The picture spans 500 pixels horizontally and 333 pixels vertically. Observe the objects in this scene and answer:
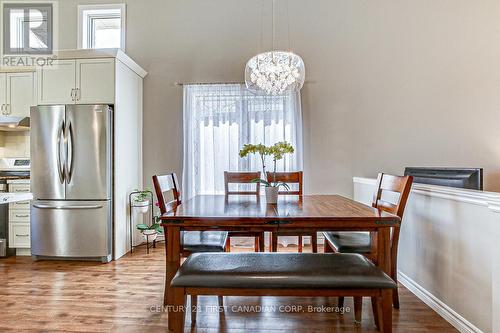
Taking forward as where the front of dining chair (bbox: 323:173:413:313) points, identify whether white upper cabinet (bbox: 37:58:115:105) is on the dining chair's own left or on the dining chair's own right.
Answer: on the dining chair's own right

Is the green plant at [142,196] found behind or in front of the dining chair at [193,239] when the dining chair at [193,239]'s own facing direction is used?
behind

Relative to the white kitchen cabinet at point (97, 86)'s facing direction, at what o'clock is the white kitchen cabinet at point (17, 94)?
the white kitchen cabinet at point (17, 94) is roughly at 3 o'clock from the white kitchen cabinet at point (97, 86).

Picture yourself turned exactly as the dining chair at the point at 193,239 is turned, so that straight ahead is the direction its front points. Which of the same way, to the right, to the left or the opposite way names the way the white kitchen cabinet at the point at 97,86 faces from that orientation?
to the right

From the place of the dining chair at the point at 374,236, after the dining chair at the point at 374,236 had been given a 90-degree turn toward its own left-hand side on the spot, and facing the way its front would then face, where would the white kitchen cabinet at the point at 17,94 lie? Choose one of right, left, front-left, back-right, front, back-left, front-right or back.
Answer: back-right

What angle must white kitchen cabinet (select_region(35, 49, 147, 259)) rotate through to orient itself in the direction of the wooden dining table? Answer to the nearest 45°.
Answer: approximately 45° to its left

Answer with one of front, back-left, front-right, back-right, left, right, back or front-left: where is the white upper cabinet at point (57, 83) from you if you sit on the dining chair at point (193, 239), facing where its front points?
back

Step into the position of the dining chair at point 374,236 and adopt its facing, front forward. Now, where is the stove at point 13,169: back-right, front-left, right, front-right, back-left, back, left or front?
front-right

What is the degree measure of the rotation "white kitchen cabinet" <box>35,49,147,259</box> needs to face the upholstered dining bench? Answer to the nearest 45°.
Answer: approximately 45° to its left

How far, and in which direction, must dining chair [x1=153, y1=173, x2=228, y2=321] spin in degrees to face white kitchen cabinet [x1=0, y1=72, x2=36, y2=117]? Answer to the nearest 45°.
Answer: approximately 180°

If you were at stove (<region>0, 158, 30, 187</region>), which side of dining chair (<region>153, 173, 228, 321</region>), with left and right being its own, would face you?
back

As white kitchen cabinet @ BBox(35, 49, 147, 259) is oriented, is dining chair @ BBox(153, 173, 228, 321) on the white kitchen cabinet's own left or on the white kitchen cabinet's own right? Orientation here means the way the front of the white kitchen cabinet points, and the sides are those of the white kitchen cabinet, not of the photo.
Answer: on the white kitchen cabinet's own left

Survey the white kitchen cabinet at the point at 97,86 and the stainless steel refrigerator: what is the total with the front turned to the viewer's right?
0
